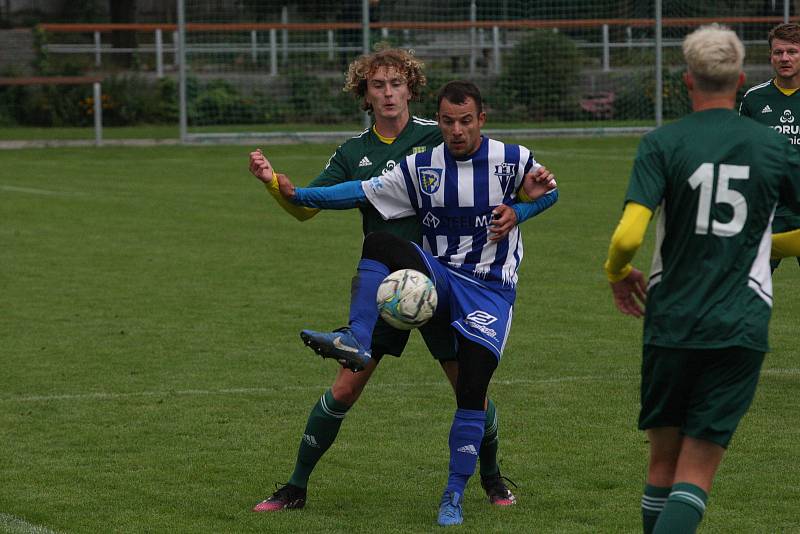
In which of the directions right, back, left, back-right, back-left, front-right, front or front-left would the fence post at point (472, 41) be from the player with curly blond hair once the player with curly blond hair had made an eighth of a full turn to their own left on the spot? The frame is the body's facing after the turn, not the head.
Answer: back-left

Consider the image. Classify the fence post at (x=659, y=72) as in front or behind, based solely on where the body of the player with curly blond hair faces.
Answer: behind

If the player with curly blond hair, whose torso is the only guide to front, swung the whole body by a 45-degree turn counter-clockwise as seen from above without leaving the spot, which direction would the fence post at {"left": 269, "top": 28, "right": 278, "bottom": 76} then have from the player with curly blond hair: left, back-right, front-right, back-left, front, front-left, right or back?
back-left

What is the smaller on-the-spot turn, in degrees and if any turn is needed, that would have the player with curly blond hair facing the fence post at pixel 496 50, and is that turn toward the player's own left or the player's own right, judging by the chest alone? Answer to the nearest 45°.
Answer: approximately 180°

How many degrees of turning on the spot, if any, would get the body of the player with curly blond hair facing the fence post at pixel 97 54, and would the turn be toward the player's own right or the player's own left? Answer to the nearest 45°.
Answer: approximately 180°

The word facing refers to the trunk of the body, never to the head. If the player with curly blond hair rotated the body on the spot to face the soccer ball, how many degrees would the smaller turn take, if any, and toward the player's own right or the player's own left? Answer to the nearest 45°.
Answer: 0° — they already face it

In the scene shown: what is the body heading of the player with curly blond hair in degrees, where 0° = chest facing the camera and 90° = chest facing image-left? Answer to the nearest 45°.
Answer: approximately 0°

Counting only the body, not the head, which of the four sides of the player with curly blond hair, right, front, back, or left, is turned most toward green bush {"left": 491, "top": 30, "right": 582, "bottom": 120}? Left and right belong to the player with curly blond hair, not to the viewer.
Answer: back
